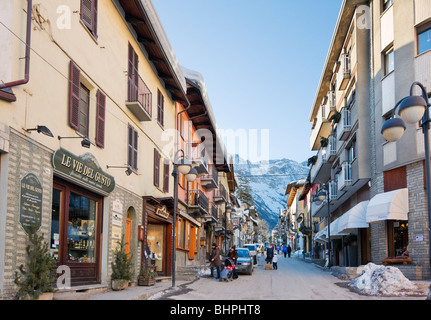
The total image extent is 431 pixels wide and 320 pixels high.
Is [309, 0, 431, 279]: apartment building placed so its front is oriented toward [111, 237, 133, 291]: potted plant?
yes

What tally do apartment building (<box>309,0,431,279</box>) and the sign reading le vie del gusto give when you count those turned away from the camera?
0

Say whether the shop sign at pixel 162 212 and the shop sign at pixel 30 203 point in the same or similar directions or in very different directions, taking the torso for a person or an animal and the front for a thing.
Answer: same or similar directions

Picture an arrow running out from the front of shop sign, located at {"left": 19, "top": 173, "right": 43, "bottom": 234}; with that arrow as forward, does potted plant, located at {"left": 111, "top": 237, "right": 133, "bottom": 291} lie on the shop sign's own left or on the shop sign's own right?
on the shop sign's own left

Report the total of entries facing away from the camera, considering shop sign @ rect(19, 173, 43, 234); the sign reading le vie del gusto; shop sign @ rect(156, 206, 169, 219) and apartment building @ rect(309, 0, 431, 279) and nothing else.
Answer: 0

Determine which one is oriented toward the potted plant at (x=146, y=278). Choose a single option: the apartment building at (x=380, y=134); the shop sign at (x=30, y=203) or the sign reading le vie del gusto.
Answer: the apartment building

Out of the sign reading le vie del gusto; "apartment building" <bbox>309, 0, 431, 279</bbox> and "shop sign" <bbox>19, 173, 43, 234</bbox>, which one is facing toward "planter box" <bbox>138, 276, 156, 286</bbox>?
the apartment building

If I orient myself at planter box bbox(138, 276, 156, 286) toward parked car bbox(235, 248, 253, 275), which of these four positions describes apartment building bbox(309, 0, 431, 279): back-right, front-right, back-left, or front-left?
front-right

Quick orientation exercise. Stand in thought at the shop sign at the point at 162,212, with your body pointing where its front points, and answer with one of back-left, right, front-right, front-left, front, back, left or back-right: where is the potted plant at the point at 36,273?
front-right

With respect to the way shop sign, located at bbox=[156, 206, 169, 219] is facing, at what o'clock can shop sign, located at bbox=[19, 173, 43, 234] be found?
shop sign, located at bbox=[19, 173, 43, 234] is roughly at 2 o'clock from shop sign, located at bbox=[156, 206, 169, 219].

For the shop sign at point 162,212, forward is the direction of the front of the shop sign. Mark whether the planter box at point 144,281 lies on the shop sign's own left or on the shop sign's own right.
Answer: on the shop sign's own right

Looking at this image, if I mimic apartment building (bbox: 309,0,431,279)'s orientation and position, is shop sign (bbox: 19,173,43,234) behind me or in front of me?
in front

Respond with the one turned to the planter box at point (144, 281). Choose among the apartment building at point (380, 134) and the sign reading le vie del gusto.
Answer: the apartment building

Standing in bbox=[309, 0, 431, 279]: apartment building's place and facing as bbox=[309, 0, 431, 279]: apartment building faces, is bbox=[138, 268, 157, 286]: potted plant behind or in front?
in front
